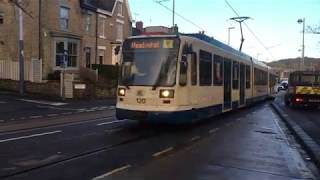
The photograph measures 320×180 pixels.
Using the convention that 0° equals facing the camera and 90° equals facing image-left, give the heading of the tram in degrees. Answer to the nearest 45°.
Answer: approximately 45°

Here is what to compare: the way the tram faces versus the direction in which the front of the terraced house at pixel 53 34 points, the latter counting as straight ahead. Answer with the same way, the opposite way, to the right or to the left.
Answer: to the right

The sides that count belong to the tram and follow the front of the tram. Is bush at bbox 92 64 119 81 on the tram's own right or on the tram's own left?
on the tram's own right

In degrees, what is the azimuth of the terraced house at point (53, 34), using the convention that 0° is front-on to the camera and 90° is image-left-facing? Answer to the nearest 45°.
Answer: approximately 315°

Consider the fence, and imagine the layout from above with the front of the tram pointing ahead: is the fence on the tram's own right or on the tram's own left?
on the tram's own right

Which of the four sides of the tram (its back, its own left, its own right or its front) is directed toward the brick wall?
right

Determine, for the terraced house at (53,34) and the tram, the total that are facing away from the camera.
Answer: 0
